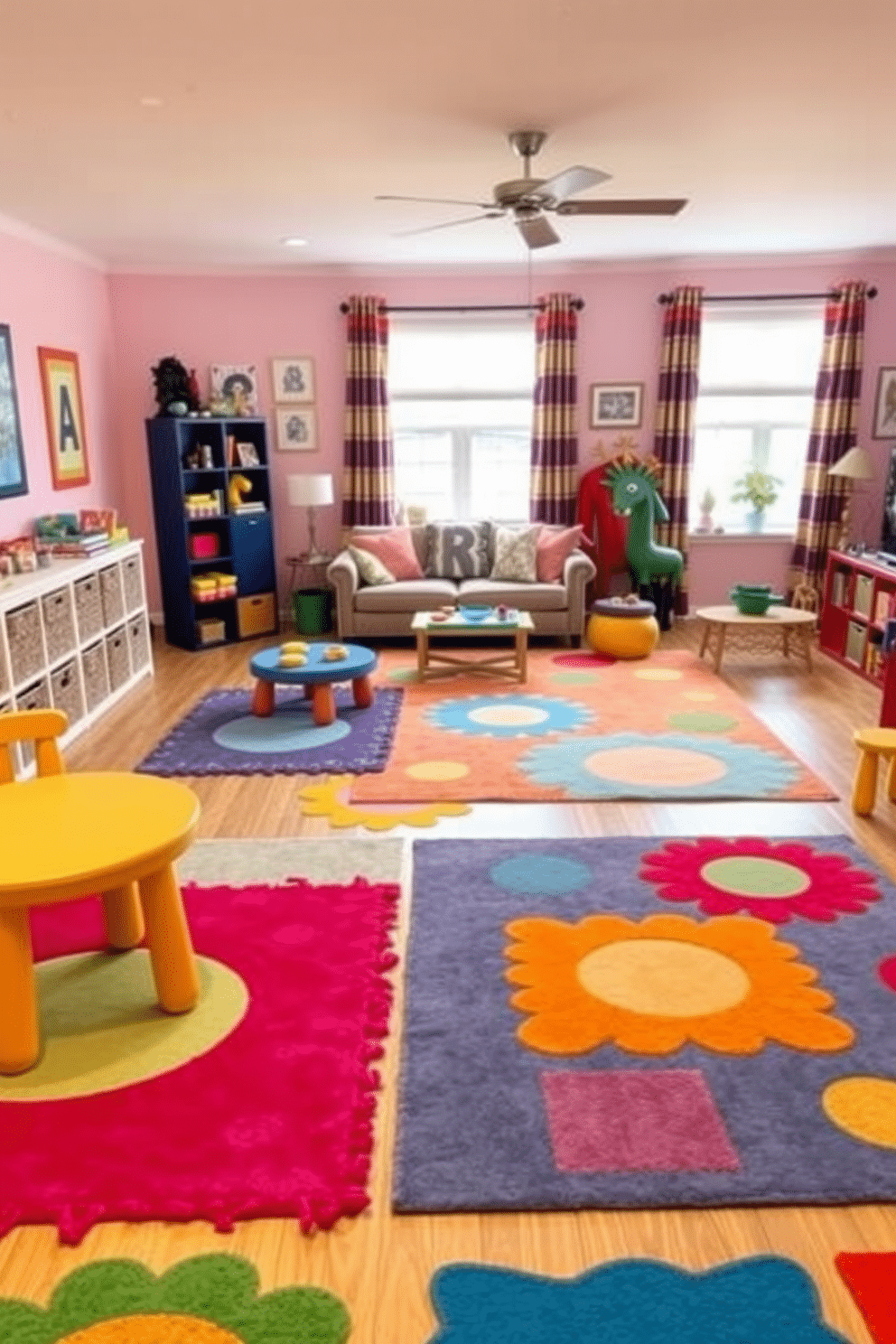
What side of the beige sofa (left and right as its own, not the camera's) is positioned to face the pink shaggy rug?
front

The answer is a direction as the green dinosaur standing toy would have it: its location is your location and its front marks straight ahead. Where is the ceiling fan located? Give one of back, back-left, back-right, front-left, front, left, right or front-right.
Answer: left

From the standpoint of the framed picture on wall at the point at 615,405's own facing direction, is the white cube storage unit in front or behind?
in front

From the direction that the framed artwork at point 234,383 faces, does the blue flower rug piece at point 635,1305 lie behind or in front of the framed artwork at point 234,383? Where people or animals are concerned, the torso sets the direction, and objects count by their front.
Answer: in front

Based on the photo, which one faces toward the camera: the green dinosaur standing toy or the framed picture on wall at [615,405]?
the framed picture on wall

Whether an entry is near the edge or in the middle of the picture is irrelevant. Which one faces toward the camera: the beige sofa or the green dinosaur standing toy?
the beige sofa

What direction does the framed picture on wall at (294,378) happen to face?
toward the camera

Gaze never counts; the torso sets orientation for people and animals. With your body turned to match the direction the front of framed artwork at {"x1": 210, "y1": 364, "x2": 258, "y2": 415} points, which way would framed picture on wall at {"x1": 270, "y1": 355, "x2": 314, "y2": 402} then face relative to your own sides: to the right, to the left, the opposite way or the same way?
the same way

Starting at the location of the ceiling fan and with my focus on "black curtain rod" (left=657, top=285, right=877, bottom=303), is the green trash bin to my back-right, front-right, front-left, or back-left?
front-left

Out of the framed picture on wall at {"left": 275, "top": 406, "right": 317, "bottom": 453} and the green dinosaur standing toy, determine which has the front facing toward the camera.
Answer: the framed picture on wall

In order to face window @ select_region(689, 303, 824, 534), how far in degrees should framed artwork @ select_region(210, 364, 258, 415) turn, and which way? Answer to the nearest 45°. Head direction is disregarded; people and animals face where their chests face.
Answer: approximately 90° to its left

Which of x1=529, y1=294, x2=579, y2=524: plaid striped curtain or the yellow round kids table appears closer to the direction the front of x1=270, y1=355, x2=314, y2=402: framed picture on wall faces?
the yellow round kids table

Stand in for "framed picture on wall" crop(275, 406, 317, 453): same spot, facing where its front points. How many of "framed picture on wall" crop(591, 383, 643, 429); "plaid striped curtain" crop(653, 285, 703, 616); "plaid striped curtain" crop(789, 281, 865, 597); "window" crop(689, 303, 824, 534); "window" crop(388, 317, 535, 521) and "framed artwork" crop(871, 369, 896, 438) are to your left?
6

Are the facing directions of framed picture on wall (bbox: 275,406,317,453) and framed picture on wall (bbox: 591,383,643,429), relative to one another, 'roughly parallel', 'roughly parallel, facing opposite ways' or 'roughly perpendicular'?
roughly parallel

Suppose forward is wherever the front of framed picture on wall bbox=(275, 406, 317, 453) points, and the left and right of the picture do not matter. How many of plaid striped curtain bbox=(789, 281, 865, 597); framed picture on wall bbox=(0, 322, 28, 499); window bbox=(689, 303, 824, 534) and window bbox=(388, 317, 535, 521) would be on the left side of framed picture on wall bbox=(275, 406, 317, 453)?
3

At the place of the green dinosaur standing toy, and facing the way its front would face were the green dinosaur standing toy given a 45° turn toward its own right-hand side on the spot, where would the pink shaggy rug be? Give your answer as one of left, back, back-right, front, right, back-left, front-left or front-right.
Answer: back-left

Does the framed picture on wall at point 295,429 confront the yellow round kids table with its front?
yes

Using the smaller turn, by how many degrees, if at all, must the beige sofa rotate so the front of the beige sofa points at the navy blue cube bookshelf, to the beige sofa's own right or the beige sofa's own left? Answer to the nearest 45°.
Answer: approximately 90° to the beige sofa's own right

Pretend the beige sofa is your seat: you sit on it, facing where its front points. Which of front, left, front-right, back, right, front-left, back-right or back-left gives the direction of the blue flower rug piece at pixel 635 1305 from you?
front

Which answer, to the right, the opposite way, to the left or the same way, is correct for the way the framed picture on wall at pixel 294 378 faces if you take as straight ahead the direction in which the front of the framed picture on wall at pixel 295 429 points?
the same way

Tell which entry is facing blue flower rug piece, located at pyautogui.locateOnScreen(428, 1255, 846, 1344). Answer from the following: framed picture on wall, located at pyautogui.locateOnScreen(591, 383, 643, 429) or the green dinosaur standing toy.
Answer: the framed picture on wall

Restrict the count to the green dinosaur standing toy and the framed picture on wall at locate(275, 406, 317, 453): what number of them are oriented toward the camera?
1

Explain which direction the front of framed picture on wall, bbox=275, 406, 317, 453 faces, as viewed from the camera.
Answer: facing the viewer

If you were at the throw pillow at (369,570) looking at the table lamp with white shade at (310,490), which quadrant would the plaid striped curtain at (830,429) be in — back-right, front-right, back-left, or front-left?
back-right

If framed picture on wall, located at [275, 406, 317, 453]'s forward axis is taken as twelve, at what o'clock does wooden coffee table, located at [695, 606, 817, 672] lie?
The wooden coffee table is roughly at 10 o'clock from the framed picture on wall.
